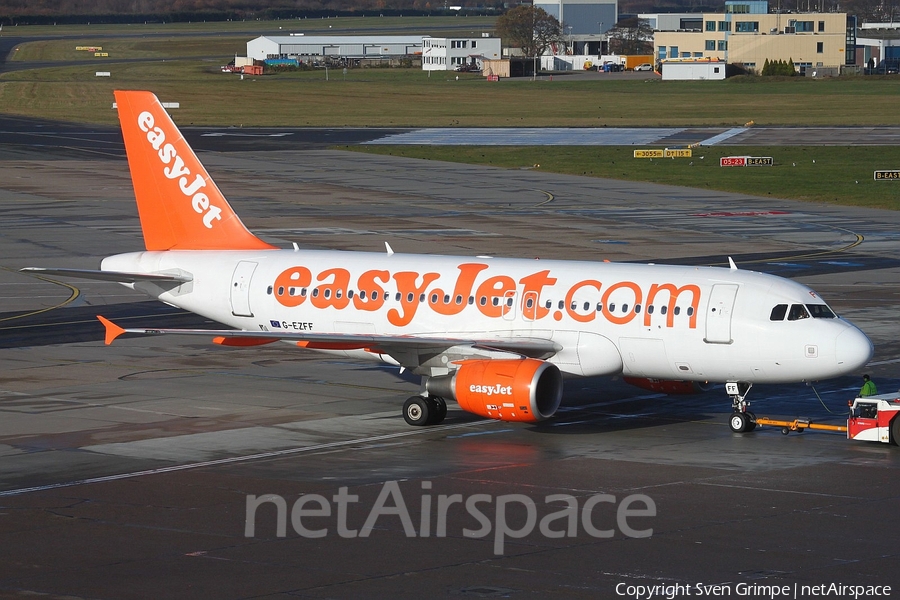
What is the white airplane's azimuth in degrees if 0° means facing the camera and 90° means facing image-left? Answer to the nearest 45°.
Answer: approximately 315°
